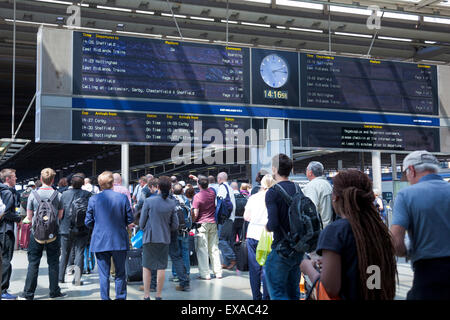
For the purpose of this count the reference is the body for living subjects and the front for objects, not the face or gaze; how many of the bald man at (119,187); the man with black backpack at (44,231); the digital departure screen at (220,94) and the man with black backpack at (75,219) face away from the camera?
3

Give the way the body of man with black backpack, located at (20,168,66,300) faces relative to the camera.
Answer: away from the camera

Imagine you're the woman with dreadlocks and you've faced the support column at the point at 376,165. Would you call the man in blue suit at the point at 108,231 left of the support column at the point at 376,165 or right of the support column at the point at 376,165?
left

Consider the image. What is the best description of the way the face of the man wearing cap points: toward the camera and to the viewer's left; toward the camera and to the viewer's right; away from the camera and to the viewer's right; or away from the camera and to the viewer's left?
away from the camera and to the viewer's left

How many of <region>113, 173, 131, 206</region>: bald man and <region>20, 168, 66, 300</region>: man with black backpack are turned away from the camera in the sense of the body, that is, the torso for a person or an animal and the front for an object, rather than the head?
2

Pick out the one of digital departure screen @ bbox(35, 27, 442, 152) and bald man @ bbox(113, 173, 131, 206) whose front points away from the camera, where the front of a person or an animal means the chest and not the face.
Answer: the bald man

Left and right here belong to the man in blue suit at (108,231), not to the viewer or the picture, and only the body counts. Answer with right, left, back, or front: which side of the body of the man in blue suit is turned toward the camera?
back

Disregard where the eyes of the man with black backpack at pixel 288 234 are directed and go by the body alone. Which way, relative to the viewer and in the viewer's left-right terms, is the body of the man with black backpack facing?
facing away from the viewer and to the left of the viewer

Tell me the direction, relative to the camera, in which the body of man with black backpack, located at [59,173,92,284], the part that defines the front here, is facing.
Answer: away from the camera

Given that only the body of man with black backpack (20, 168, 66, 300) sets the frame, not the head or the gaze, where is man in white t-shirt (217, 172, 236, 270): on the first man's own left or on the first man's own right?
on the first man's own right

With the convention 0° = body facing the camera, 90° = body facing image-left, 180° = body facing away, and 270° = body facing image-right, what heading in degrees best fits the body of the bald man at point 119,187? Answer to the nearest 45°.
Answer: approximately 180°
